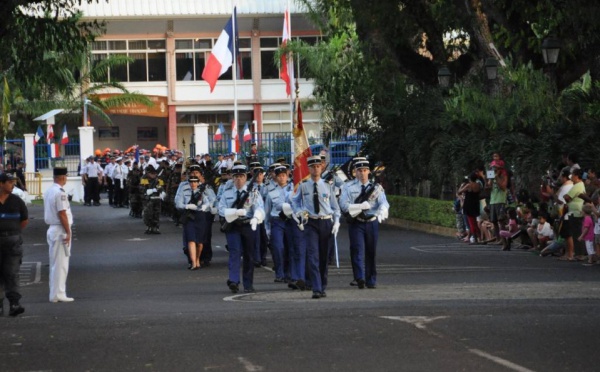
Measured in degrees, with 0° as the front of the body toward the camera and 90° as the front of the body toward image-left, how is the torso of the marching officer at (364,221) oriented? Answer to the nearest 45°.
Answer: approximately 0°

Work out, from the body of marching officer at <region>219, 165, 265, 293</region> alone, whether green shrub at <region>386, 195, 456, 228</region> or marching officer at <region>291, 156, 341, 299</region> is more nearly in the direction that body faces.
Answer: the marching officer

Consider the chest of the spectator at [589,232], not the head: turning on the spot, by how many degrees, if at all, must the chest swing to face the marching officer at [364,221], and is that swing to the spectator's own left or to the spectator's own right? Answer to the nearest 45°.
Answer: approximately 45° to the spectator's own left

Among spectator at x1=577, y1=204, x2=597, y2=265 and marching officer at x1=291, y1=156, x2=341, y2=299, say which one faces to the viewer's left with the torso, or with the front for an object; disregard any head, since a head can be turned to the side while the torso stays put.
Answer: the spectator

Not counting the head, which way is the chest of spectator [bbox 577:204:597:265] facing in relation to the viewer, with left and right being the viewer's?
facing to the left of the viewer

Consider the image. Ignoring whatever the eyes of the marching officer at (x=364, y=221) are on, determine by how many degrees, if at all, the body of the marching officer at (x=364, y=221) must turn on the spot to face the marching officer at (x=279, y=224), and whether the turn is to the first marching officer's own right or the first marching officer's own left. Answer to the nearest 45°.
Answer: approximately 135° to the first marching officer's own right

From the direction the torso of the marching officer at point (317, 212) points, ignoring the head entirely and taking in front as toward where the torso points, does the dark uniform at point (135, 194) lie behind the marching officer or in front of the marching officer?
behind
